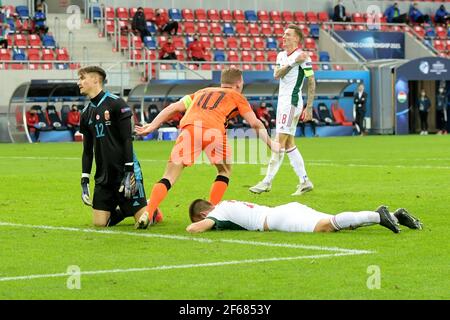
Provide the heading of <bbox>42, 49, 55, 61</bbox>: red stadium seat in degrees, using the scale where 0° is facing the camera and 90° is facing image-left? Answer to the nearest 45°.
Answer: approximately 0°

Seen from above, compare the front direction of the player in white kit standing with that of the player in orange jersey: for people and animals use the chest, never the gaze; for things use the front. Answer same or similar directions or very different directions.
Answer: very different directions

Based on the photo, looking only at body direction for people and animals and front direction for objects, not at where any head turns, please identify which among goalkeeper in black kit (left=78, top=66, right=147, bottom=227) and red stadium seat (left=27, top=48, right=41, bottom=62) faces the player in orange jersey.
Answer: the red stadium seat

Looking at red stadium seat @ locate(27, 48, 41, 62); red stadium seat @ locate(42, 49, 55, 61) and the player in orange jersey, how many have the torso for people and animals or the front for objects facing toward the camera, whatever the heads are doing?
2

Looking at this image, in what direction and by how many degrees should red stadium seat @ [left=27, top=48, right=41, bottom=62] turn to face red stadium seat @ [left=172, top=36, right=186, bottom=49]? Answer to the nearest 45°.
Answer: approximately 135° to its left

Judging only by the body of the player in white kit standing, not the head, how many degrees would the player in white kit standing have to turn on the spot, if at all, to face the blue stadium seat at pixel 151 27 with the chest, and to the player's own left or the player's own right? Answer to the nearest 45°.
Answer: approximately 135° to the player's own right

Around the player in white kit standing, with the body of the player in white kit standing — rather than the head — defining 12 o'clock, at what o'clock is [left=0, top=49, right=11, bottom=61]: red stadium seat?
The red stadium seat is roughly at 4 o'clock from the player in white kit standing.

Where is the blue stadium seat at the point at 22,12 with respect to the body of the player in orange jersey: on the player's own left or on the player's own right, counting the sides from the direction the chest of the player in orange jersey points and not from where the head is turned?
on the player's own left

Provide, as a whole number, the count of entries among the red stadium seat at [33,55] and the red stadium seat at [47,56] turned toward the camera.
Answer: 2

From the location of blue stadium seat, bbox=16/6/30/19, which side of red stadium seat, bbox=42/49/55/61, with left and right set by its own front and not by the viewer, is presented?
back

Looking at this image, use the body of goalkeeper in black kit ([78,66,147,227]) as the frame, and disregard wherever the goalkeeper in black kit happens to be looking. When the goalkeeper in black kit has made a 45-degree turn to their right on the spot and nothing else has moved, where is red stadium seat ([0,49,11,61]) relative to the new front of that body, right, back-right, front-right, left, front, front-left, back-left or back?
right

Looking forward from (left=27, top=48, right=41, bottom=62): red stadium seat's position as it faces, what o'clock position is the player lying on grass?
The player lying on grass is roughly at 12 o'clock from the red stadium seat.

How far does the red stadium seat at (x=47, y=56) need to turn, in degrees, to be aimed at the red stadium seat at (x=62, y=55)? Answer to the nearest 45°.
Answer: approximately 90° to its left

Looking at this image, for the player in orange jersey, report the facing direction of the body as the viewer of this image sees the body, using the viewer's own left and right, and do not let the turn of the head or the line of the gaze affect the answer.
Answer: facing away from the viewer and to the right of the viewer
